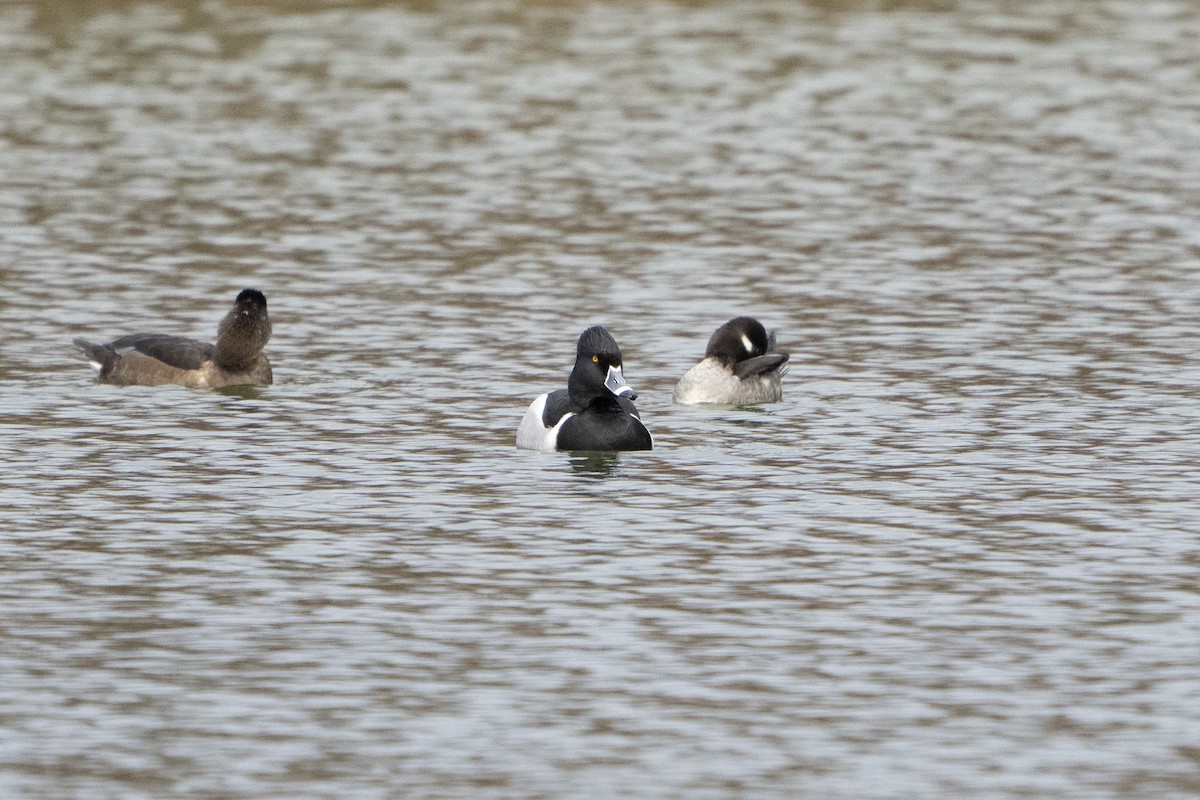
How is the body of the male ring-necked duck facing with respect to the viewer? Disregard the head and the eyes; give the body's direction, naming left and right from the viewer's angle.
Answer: facing the viewer and to the right of the viewer

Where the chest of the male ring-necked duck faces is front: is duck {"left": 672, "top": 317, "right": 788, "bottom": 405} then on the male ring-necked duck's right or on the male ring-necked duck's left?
on the male ring-necked duck's left

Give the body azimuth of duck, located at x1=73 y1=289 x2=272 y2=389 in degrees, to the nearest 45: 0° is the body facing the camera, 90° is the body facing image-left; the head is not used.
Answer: approximately 270°

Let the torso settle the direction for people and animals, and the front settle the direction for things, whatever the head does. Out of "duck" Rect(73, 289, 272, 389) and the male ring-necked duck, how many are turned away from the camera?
0

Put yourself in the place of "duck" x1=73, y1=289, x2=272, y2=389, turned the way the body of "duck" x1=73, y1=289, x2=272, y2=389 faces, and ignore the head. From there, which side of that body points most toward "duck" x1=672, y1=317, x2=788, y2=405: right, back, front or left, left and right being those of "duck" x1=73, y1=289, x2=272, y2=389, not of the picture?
front

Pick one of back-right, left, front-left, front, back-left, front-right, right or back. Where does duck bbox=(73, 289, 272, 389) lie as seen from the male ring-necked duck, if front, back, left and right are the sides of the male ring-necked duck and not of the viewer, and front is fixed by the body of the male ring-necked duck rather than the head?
back

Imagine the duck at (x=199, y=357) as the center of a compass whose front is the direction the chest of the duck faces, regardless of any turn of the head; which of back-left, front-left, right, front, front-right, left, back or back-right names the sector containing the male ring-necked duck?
front-right
